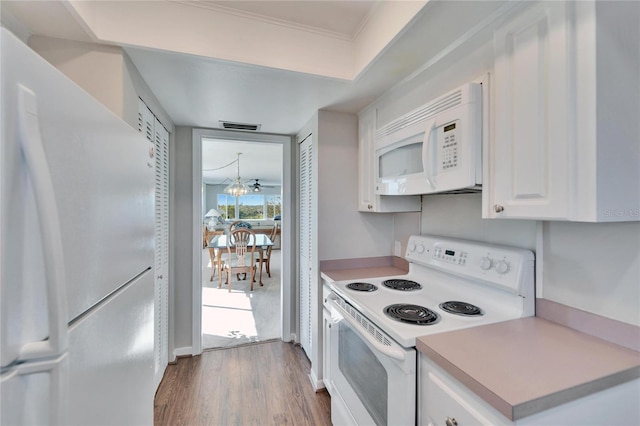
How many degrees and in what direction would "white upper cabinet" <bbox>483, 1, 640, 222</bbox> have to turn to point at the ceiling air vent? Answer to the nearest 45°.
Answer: approximately 45° to its right

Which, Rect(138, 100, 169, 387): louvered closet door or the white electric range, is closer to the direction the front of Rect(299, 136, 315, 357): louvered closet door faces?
the louvered closet door

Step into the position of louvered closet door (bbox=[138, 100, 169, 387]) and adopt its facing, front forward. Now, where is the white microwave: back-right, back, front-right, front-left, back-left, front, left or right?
front-right

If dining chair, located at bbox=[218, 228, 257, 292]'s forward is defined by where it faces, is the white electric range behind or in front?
behind

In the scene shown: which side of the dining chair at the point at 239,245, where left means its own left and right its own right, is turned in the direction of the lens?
back

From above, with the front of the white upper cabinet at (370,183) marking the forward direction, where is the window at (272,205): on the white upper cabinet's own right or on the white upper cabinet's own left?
on the white upper cabinet's own right

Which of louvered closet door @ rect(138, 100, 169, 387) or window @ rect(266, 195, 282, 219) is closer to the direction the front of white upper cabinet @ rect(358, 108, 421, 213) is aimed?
the louvered closet door

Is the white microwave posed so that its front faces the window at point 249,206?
no

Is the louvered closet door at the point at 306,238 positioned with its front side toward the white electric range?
no

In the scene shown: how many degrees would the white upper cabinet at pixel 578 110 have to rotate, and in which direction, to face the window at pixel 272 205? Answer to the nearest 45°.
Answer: approximately 90° to its right

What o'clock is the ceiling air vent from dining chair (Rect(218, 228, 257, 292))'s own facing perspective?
The ceiling air vent is roughly at 6 o'clock from the dining chair.

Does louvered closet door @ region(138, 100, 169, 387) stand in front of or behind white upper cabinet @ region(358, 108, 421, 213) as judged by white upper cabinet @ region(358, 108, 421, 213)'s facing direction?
in front

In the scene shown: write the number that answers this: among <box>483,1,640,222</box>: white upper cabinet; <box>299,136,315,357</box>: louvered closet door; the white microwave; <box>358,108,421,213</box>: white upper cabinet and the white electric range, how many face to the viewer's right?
0

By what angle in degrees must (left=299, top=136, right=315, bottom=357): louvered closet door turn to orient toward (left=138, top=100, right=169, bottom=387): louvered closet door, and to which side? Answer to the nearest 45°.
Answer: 0° — it already faces it

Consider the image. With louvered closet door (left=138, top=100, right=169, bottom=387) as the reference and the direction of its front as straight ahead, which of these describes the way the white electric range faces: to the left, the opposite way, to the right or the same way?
the opposite way

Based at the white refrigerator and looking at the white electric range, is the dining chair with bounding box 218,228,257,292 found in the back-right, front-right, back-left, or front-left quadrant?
front-left

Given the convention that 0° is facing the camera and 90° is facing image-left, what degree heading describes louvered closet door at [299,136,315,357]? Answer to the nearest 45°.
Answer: approximately 90°

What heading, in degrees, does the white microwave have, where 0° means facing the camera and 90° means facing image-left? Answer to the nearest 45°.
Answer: approximately 45°

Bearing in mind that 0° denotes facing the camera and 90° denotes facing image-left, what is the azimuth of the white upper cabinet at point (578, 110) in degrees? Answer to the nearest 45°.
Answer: approximately 45°

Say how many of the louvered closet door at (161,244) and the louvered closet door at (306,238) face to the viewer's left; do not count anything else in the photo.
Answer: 1

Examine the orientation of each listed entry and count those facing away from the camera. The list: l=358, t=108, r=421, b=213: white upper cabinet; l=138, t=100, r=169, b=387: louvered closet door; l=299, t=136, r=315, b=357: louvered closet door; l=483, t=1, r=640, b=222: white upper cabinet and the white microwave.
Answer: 0
